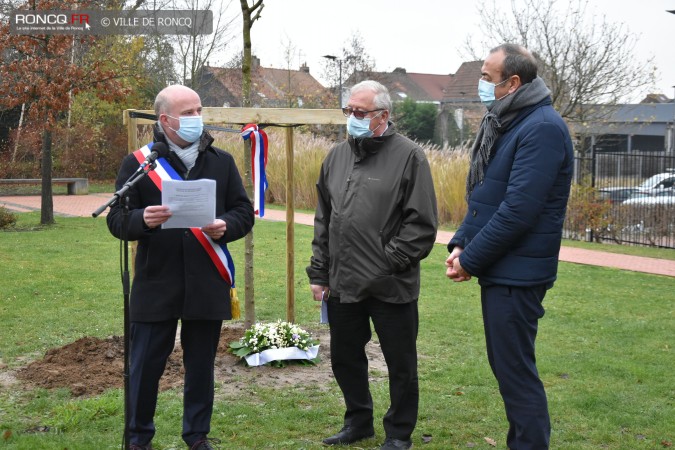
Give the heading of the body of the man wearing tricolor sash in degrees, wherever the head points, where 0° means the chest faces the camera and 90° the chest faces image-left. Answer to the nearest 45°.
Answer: approximately 0°

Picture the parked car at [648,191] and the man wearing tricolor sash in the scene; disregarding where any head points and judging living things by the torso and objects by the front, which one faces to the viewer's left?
the parked car

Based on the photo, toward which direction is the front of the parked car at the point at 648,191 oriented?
to the viewer's left

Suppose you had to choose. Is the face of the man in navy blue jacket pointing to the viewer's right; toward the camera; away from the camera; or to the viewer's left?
to the viewer's left

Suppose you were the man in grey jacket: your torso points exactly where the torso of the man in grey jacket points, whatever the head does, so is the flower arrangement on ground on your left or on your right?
on your right

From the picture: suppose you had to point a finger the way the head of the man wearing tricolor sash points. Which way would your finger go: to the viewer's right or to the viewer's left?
to the viewer's right

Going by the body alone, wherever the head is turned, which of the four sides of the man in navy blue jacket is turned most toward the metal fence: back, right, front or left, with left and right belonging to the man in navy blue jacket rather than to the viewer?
right

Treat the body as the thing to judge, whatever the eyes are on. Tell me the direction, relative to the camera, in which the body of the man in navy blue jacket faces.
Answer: to the viewer's left

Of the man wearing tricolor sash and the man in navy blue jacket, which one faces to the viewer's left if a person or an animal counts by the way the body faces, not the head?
the man in navy blue jacket

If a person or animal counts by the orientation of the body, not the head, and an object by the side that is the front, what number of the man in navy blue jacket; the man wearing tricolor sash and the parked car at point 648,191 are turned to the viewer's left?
2

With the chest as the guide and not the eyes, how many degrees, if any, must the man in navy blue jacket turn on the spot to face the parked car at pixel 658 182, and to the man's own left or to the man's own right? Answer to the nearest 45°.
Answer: approximately 90° to the man's own right

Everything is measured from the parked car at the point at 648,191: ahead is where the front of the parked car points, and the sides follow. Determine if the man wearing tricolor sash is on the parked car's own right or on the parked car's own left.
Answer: on the parked car's own left

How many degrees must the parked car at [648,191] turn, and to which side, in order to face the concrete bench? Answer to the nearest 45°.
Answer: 0° — it already faces it
